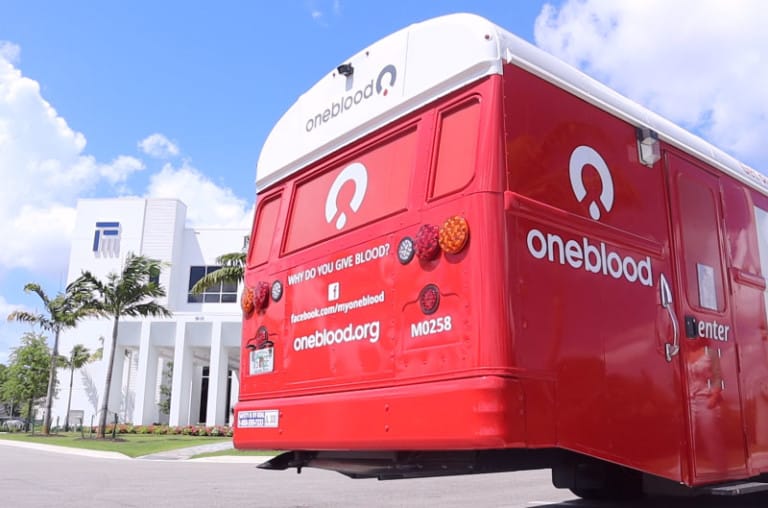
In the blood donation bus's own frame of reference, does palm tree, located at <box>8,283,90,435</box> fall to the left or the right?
on its left

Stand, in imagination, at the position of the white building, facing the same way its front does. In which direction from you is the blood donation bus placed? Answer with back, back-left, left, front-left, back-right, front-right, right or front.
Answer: front

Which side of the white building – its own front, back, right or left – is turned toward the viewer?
front

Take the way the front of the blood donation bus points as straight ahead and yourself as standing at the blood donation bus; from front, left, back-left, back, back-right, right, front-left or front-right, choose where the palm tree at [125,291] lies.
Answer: left

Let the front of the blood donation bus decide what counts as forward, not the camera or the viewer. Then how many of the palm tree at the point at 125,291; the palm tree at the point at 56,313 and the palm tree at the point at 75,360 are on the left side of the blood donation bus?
3

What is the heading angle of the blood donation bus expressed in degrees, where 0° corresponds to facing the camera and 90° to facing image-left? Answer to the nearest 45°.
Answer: approximately 225°

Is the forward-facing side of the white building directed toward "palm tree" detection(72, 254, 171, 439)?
yes

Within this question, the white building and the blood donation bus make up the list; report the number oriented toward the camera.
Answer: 1

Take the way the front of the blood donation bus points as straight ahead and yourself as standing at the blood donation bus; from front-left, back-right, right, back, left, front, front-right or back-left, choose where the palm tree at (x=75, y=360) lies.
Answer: left

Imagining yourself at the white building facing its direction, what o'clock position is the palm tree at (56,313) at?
The palm tree is roughly at 1 o'clock from the white building.
